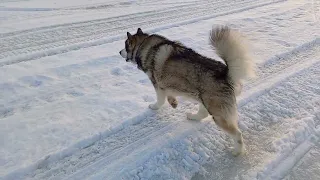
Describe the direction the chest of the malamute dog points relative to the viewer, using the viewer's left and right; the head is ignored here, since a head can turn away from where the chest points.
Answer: facing away from the viewer and to the left of the viewer
